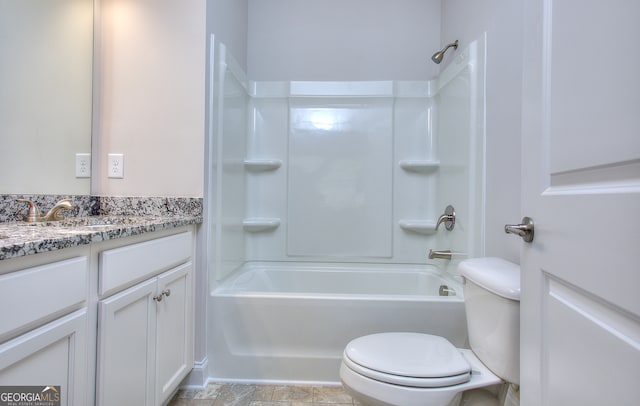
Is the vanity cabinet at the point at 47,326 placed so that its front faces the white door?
yes

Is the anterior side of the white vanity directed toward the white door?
yes

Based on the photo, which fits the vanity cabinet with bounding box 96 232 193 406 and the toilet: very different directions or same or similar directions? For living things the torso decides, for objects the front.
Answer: very different directions

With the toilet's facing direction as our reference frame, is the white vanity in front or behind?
in front

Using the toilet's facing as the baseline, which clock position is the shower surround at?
The shower surround is roughly at 2 o'clock from the toilet.

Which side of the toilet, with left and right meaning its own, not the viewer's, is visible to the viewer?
left

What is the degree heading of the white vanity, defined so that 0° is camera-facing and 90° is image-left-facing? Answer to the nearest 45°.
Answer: approximately 315°

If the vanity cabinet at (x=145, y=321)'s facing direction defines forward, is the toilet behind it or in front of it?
in front

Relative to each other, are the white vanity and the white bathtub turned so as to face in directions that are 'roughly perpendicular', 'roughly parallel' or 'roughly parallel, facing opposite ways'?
roughly perpendicular
